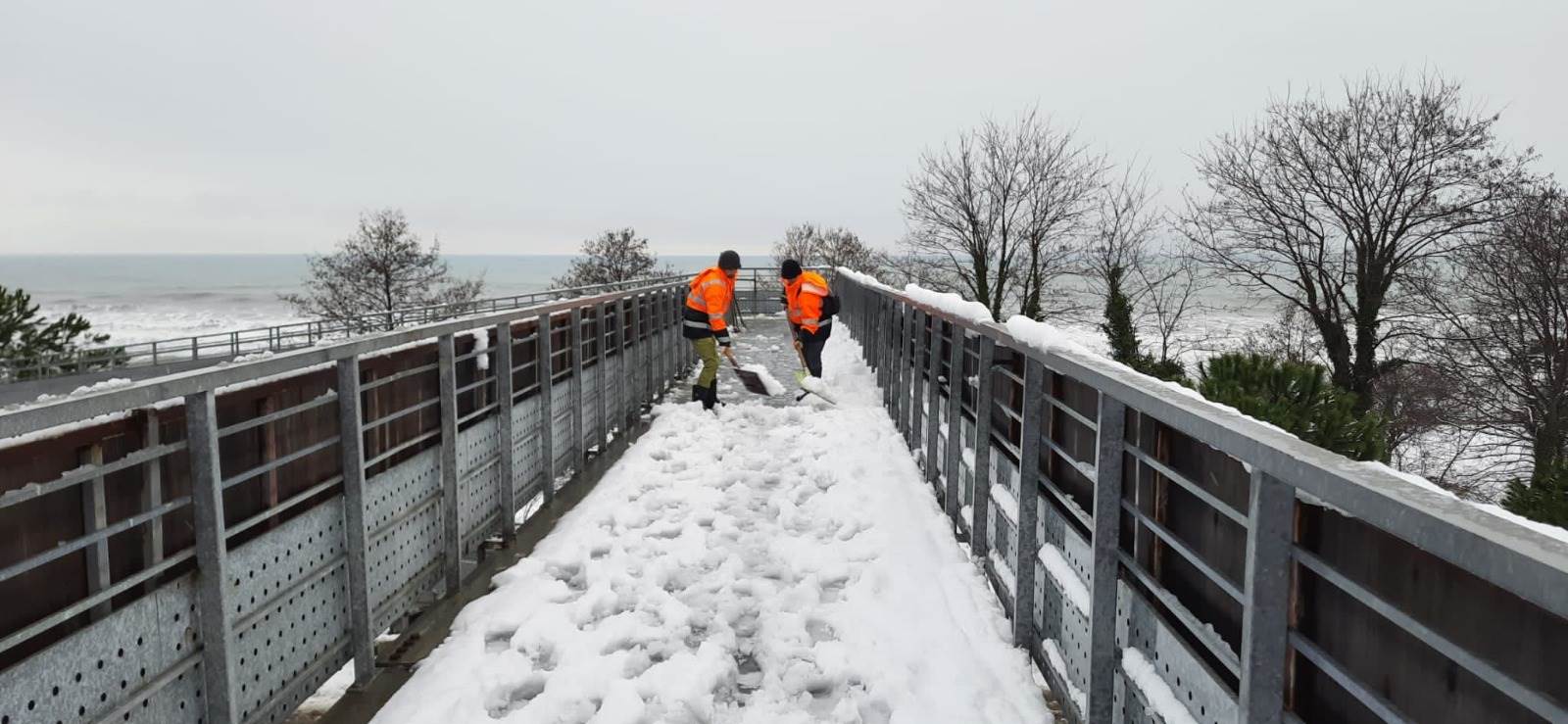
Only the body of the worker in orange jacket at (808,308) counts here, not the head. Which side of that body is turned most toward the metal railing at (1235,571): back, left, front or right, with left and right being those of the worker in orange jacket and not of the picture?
left

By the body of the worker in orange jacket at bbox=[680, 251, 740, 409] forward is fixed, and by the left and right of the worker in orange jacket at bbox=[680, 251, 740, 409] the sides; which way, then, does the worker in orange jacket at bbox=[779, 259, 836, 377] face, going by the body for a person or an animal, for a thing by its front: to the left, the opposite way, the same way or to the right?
the opposite way

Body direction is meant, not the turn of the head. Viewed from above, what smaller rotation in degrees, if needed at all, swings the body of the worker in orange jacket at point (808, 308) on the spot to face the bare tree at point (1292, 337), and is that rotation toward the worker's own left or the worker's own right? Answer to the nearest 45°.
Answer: approximately 135° to the worker's own right

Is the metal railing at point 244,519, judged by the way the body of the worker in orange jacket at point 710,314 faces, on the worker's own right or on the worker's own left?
on the worker's own right

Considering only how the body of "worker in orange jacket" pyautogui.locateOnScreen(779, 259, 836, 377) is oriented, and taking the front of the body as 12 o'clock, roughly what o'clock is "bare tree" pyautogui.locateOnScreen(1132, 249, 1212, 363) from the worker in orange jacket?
The bare tree is roughly at 4 o'clock from the worker in orange jacket.

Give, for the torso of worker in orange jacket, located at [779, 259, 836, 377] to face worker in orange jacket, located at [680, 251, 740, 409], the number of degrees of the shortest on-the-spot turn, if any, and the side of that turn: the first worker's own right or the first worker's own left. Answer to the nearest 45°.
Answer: approximately 45° to the first worker's own left

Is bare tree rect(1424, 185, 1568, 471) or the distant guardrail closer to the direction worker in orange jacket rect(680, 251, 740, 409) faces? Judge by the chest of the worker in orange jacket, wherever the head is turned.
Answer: the bare tree

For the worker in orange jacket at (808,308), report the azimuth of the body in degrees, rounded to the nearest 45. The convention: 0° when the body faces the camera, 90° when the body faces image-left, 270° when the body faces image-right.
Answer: approximately 90°

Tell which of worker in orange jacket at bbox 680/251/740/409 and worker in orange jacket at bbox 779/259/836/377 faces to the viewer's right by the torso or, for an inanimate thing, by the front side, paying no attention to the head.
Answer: worker in orange jacket at bbox 680/251/740/409

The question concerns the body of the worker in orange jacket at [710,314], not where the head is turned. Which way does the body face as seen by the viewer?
to the viewer's right
